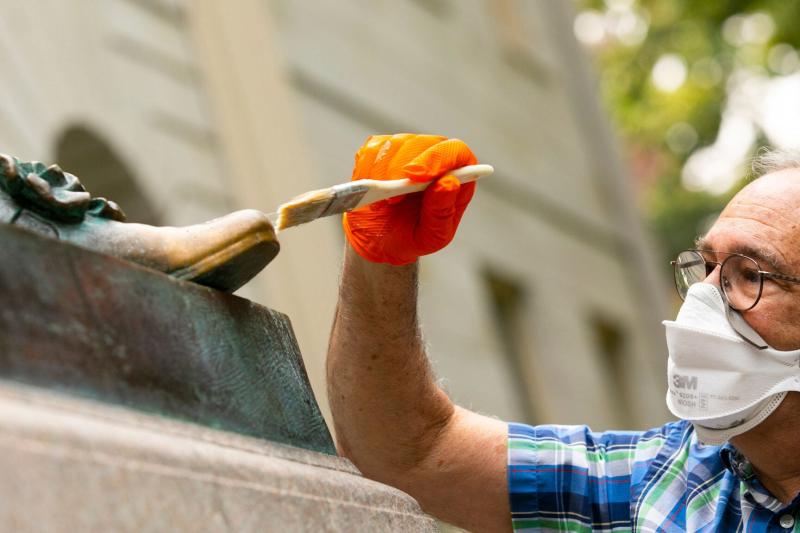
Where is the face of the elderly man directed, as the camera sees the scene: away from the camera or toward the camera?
toward the camera

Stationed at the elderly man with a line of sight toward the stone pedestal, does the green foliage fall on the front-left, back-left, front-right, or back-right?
back-right

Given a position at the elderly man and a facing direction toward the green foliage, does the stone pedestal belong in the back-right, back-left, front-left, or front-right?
back-left

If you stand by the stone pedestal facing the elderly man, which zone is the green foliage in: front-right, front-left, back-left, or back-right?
front-left

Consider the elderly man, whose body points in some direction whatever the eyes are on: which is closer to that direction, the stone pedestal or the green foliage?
the stone pedestal

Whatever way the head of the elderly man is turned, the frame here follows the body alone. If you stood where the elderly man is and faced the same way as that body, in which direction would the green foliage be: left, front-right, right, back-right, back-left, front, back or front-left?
back-right

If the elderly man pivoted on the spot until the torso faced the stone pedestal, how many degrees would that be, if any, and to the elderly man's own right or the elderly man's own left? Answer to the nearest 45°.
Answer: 0° — they already face it
